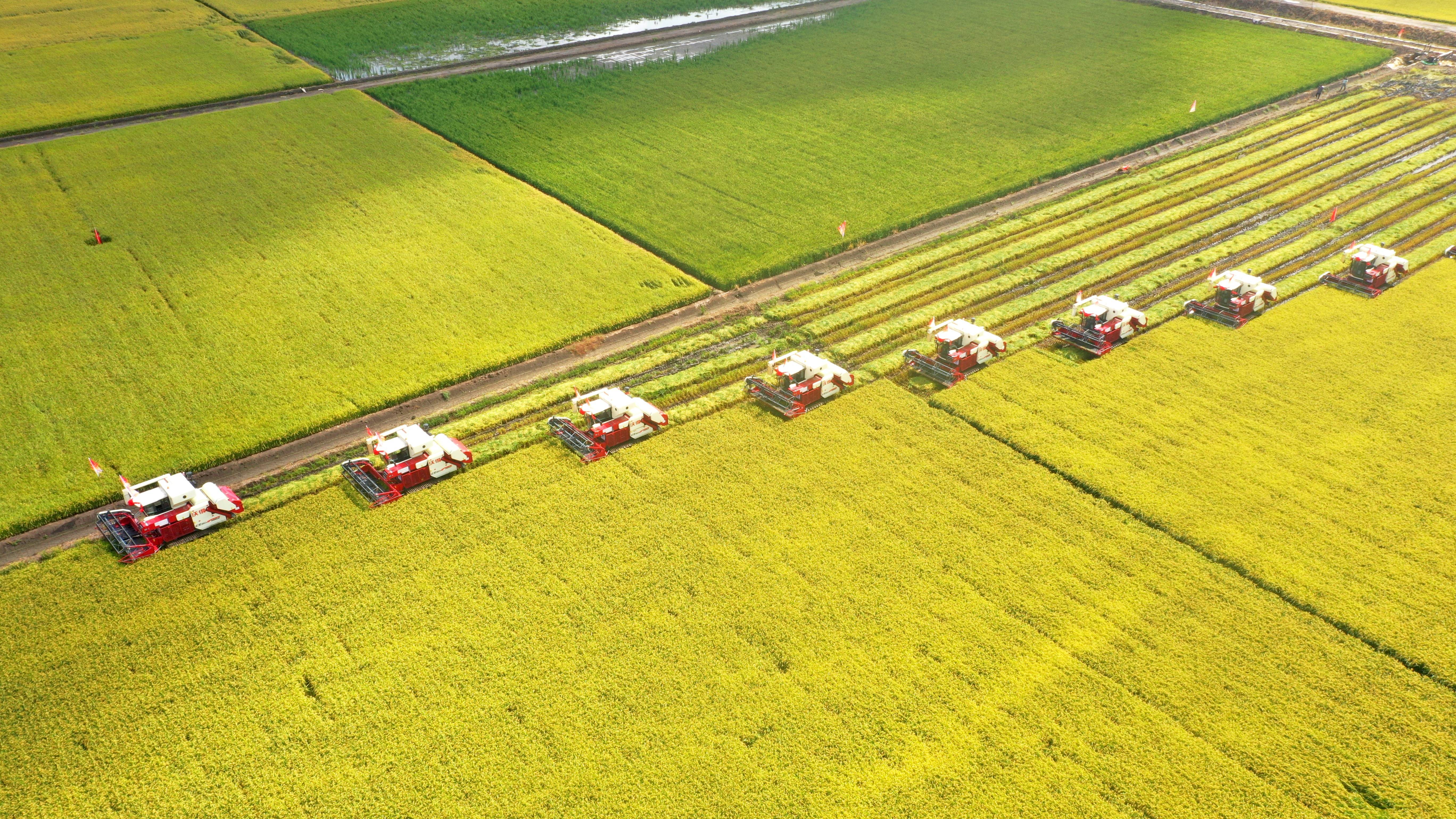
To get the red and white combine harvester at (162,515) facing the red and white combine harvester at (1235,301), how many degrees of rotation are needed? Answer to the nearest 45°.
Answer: approximately 135° to its left

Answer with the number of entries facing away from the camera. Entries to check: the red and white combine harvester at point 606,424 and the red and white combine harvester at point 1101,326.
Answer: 0

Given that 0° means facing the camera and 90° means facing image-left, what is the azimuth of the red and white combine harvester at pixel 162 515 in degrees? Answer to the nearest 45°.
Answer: approximately 45°

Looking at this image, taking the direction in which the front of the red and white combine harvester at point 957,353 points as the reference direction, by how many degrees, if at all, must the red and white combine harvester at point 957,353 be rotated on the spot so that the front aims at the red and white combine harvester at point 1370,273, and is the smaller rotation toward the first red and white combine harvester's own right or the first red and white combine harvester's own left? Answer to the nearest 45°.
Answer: approximately 180°

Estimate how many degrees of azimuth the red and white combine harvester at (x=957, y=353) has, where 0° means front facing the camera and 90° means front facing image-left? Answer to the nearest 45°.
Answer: approximately 45°

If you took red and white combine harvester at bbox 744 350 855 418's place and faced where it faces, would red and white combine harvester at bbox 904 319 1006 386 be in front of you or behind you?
behind

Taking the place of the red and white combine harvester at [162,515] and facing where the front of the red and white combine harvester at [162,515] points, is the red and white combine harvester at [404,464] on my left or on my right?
on my left

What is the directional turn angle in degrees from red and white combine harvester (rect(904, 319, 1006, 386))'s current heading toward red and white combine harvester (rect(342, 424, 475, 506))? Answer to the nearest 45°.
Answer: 0° — it already faces it

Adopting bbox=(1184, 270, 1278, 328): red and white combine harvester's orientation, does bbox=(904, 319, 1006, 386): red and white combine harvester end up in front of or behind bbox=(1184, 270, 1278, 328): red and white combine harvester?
in front

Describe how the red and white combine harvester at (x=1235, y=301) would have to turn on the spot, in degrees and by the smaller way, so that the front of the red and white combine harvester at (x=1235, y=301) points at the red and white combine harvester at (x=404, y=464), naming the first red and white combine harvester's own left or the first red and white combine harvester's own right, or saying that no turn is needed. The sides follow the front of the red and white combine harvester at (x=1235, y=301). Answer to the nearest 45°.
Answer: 0° — it already faces it

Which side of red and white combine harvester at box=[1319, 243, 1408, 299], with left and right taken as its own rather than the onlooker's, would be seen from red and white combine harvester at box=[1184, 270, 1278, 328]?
front

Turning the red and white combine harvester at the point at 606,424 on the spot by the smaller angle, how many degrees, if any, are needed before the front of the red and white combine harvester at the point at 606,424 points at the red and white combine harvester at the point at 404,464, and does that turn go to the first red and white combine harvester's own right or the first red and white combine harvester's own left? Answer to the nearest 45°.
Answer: approximately 45° to the first red and white combine harvester's own right

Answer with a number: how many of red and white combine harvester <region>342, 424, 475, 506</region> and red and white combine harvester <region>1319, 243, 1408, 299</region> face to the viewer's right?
0

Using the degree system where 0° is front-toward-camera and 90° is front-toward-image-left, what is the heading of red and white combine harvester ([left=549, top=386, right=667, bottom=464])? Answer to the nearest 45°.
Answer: approximately 45°

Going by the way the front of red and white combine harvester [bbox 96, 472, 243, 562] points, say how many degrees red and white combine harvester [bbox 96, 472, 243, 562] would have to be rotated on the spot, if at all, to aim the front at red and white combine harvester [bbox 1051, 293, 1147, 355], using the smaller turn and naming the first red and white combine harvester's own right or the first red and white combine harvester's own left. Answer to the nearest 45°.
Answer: approximately 135° to the first red and white combine harvester's own left

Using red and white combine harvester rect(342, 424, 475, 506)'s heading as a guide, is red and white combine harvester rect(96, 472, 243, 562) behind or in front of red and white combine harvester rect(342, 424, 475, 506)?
in front

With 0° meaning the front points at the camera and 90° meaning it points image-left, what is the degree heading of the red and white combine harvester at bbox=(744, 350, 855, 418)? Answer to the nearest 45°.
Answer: approximately 45°

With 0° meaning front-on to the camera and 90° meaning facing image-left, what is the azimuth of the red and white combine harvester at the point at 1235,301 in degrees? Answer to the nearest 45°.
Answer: approximately 45°
